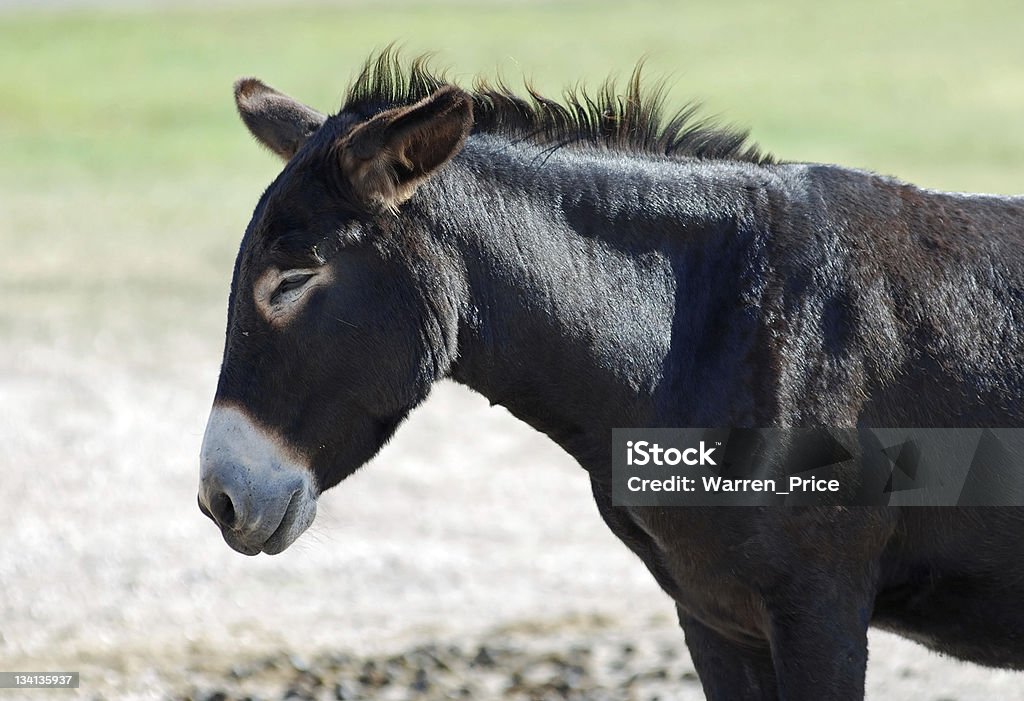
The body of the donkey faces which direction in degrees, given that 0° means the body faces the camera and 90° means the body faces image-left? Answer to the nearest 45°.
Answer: approximately 90°
